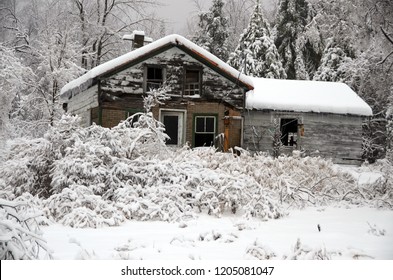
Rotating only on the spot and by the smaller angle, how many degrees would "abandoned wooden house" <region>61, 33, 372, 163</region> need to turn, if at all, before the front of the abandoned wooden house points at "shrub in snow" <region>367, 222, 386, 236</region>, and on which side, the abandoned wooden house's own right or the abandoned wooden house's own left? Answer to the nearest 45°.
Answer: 0° — it already faces it

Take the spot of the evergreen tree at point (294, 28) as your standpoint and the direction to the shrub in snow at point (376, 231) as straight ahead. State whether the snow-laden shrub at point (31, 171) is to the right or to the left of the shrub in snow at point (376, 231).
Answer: right

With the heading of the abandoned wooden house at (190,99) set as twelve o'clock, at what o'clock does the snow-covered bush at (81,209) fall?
The snow-covered bush is roughly at 12 o'clock from the abandoned wooden house.

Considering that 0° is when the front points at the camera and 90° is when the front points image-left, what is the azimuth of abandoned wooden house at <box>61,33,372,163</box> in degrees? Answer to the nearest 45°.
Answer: approximately 0°
